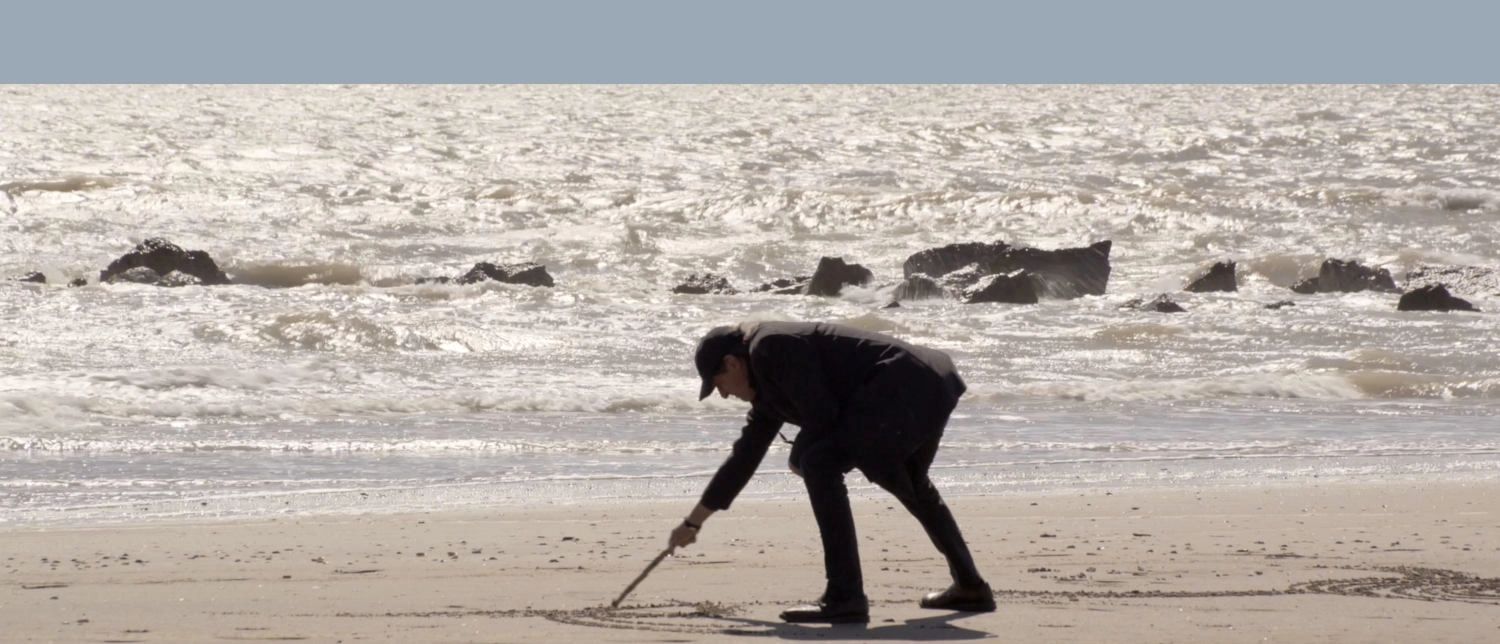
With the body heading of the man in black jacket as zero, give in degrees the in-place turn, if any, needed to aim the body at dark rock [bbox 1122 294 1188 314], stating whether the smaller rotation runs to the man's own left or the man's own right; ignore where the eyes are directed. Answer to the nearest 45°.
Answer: approximately 90° to the man's own right

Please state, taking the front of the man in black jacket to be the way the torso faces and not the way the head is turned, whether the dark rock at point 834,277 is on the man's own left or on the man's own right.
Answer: on the man's own right

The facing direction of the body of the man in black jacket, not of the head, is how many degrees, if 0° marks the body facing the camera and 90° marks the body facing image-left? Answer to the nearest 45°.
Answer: approximately 90°

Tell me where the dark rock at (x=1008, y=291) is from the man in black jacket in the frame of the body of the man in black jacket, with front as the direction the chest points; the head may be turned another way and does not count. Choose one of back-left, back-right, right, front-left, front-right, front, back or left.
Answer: right

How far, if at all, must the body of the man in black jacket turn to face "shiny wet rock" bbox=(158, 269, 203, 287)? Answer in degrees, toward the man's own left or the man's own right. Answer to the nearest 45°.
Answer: approximately 45° to the man's own right

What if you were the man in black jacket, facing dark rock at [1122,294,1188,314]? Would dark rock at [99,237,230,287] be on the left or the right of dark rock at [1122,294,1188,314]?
left

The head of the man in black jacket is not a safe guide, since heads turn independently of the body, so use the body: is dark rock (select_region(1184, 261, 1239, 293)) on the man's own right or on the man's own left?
on the man's own right

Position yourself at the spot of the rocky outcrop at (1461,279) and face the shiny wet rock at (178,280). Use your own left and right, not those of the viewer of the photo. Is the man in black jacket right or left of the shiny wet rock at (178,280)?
left

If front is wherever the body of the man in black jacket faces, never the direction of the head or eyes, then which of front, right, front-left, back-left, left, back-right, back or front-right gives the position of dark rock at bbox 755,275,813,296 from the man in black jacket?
right

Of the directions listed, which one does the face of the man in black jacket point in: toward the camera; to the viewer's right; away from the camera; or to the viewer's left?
to the viewer's left

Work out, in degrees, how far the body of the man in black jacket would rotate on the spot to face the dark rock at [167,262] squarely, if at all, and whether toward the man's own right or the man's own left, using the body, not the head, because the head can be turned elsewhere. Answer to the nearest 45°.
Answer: approximately 45° to the man's own right
